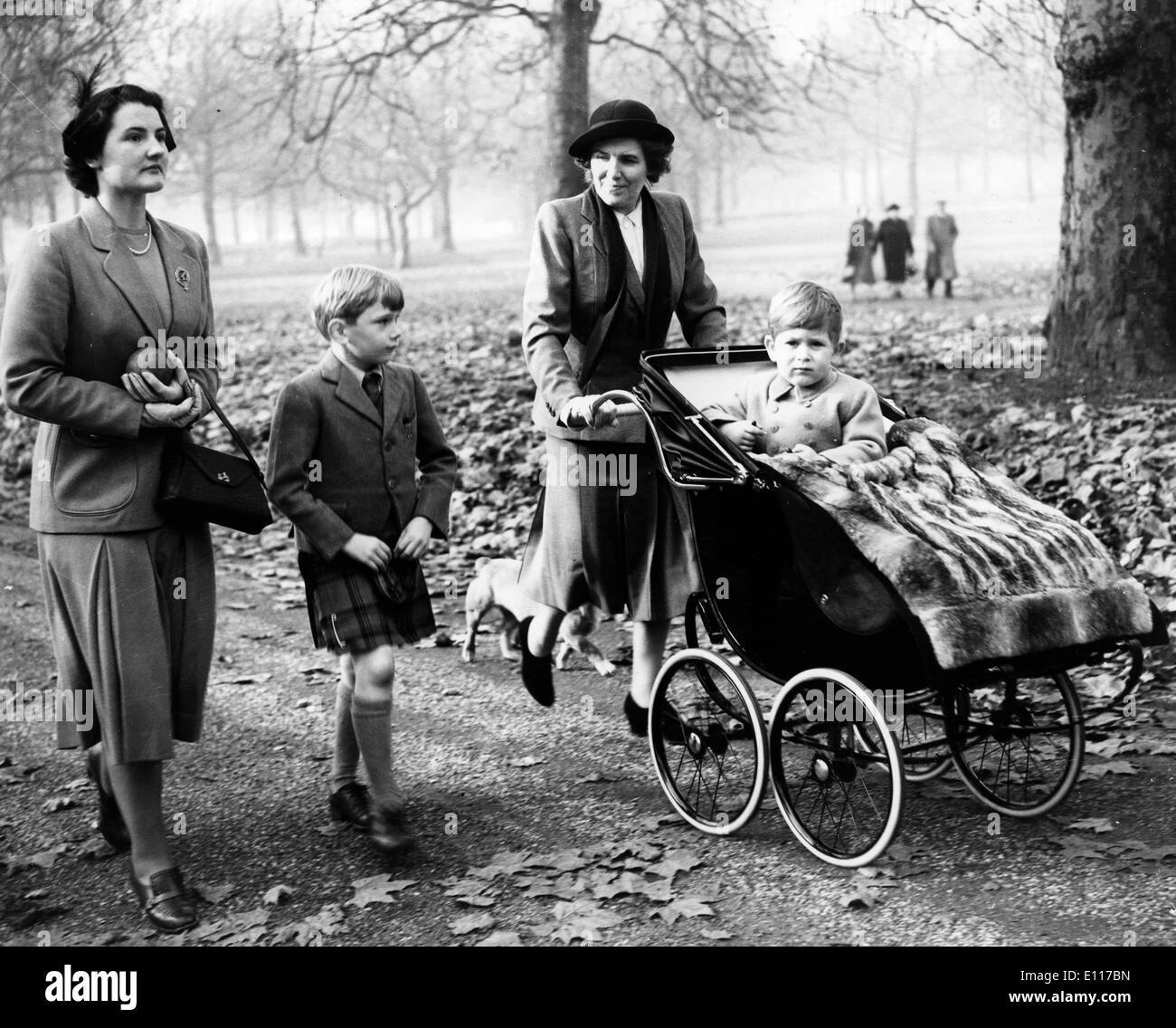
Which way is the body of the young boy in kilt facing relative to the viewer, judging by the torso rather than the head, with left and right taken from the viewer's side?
facing the viewer and to the right of the viewer

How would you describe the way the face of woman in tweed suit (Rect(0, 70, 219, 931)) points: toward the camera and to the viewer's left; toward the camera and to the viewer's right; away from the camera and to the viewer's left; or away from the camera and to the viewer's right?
toward the camera and to the viewer's right

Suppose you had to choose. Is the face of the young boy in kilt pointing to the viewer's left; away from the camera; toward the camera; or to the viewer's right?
to the viewer's right

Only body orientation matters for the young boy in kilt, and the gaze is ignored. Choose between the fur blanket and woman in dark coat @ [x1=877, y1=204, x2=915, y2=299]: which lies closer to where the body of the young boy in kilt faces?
the fur blanket

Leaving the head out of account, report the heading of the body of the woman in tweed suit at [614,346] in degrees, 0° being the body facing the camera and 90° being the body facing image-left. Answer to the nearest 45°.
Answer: approximately 315°

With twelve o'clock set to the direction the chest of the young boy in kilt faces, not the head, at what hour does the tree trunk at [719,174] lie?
The tree trunk is roughly at 8 o'clock from the young boy in kilt.

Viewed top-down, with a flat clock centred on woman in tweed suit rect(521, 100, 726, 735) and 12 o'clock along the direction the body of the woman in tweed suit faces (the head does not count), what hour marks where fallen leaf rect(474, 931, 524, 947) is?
The fallen leaf is roughly at 2 o'clock from the woman in tweed suit.

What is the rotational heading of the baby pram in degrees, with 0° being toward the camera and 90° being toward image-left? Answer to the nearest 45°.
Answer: approximately 315°
